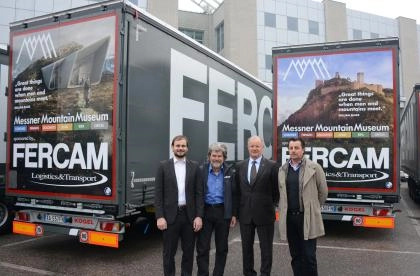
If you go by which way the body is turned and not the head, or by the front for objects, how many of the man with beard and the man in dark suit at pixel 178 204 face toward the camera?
2

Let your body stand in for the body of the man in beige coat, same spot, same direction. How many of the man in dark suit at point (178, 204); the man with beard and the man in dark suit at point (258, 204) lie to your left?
0

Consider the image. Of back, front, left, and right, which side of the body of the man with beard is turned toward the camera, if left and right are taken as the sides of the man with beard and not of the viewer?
front

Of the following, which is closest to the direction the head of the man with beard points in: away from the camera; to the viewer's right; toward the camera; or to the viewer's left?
toward the camera

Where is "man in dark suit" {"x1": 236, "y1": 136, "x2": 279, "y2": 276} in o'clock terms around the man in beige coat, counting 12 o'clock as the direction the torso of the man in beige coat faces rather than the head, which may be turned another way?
The man in dark suit is roughly at 2 o'clock from the man in beige coat.

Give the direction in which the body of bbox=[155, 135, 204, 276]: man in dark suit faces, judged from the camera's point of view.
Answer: toward the camera

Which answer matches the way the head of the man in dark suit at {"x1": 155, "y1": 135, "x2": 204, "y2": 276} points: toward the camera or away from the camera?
toward the camera

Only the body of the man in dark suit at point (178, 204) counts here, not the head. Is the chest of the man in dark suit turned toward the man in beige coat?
no

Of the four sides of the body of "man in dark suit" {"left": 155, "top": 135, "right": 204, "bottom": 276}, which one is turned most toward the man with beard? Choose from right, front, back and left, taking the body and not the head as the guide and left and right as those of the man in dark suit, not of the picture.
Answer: left

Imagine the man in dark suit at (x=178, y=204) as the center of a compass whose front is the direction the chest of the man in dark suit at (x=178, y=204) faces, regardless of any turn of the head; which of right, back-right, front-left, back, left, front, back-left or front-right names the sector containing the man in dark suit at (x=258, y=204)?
left

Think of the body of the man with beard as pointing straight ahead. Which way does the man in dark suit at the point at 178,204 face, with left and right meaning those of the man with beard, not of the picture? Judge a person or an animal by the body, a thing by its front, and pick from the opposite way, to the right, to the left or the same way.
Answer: the same way

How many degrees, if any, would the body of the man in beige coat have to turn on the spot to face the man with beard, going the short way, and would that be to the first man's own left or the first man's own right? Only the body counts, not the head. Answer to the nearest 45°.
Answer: approximately 45° to the first man's own right

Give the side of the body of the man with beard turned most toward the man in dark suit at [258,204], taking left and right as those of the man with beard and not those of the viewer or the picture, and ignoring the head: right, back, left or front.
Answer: left

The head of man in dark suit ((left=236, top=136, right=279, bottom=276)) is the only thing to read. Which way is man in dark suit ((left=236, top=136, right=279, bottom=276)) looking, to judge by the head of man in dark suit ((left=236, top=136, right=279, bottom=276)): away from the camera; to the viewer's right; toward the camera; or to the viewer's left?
toward the camera
